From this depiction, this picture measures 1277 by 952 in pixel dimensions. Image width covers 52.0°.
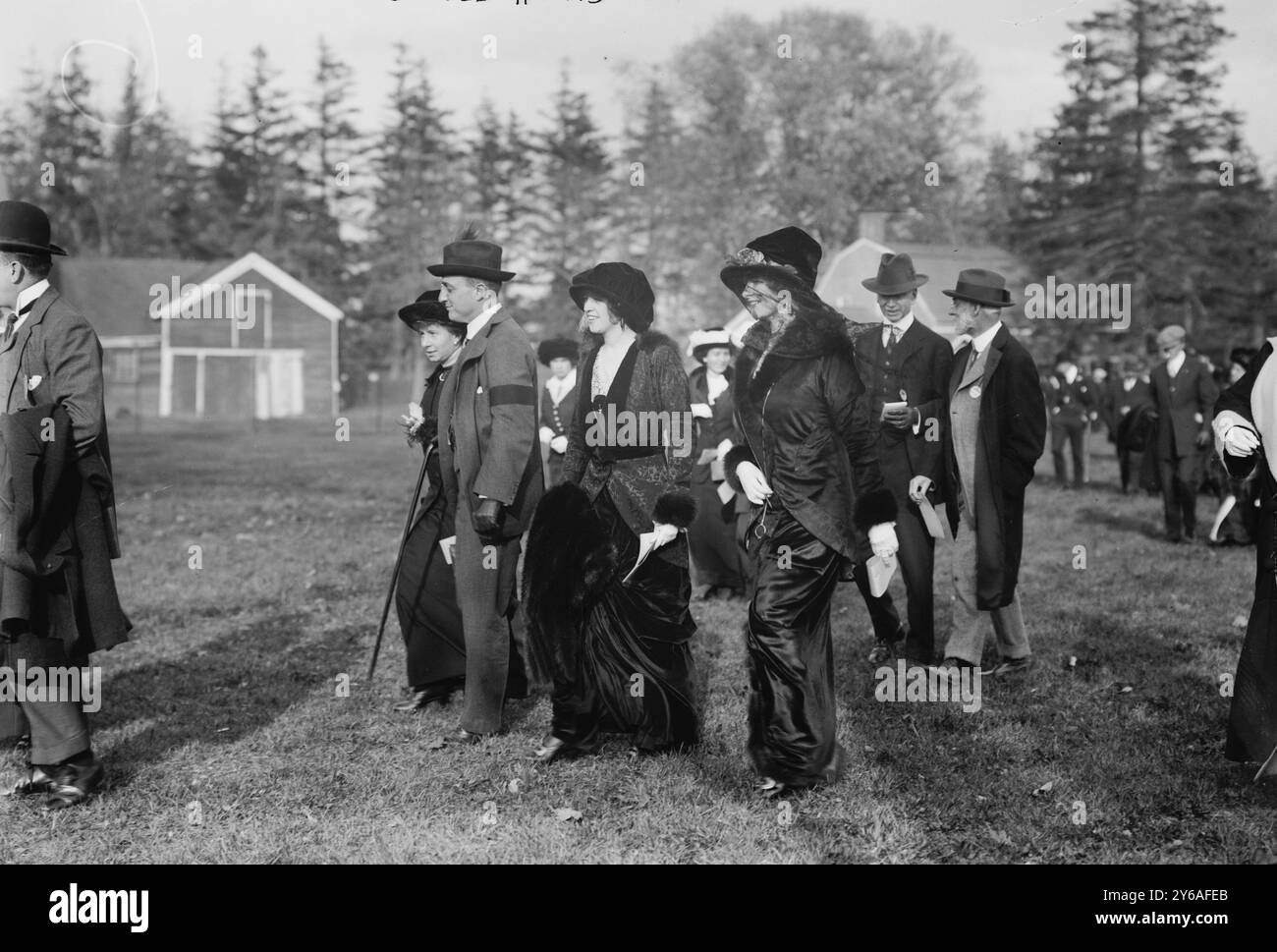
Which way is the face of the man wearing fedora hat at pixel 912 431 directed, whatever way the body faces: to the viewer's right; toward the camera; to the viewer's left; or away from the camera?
toward the camera

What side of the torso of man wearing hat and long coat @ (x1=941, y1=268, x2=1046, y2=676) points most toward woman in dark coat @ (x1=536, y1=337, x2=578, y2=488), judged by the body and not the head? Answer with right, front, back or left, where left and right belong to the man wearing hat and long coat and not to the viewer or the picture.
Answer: right

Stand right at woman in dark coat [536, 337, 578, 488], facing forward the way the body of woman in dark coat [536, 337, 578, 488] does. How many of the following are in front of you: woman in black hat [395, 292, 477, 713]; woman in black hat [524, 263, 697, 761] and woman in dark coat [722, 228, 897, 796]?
3

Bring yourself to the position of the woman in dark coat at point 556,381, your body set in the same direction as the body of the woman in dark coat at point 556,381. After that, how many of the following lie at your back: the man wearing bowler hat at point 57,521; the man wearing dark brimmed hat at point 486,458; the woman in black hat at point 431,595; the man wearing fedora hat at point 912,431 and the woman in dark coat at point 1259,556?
0

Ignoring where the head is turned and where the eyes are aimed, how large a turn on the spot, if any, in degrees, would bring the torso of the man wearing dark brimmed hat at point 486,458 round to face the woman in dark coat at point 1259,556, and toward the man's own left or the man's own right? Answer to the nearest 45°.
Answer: approximately 135° to the man's own left

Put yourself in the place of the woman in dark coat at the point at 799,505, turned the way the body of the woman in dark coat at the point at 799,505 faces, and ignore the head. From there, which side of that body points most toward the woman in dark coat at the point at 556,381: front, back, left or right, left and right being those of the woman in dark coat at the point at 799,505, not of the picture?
right

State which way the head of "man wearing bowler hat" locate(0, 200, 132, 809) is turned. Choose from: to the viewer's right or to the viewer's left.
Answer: to the viewer's left

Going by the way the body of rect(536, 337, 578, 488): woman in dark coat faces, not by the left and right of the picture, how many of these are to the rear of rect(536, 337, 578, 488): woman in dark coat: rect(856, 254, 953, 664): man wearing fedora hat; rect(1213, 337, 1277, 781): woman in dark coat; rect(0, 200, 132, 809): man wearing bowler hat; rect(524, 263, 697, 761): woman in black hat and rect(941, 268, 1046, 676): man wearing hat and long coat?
0

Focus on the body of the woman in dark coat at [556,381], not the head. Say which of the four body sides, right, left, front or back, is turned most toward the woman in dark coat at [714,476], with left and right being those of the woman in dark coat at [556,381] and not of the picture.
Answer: left

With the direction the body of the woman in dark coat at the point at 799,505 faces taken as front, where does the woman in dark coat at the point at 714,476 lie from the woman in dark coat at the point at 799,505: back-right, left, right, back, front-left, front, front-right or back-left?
back-right

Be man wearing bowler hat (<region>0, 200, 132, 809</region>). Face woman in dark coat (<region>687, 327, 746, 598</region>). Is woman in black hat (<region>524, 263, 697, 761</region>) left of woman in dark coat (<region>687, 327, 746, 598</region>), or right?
right

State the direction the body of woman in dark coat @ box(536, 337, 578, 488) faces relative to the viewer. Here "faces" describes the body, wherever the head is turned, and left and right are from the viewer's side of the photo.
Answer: facing the viewer

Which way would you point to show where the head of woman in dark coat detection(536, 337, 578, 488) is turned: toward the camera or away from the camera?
toward the camera

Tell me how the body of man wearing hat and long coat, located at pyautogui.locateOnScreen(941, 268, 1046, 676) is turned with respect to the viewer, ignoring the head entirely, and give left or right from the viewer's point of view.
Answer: facing the viewer and to the left of the viewer

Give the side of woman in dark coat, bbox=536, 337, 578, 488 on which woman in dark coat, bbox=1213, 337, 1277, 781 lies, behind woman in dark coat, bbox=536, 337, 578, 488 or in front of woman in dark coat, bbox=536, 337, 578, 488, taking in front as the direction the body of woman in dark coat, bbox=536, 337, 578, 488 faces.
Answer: in front
